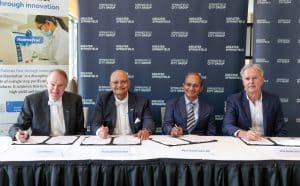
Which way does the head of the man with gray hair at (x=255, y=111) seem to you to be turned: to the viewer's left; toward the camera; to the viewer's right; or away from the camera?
toward the camera

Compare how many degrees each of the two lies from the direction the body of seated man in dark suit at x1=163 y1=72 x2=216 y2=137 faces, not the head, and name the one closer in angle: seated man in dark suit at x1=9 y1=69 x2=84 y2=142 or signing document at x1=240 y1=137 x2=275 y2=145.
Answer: the signing document

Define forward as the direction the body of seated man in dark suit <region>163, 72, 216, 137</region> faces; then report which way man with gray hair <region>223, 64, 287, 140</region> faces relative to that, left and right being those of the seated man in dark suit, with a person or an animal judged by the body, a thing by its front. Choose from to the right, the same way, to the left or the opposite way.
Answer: the same way

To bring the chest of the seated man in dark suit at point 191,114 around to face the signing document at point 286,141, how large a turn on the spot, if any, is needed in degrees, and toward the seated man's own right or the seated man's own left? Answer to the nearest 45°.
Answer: approximately 45° to the seated man's own left

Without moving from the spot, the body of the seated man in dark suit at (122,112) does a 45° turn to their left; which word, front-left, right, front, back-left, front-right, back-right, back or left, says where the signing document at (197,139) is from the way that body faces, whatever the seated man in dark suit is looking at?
front

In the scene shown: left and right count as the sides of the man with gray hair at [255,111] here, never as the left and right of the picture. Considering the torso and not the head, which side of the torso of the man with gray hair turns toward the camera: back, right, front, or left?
front

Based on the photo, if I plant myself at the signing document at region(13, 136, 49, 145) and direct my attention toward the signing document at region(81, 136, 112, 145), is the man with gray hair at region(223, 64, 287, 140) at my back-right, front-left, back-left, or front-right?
front-left

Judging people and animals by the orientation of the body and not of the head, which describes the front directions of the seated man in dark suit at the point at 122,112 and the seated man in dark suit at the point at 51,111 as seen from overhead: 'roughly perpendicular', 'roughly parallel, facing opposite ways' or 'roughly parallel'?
roughly parallel

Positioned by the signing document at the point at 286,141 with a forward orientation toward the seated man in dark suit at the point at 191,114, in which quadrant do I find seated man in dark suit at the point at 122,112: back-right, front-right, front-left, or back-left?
front-left

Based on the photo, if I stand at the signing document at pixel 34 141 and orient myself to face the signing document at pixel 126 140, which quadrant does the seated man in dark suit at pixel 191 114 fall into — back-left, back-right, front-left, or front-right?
front-left

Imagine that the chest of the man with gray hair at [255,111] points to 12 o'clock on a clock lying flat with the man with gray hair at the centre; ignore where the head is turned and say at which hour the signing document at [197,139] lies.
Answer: The signing document is roughly at 1 o'clock from the man with gray hair.

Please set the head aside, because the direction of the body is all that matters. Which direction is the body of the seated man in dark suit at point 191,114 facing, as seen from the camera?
toward the camera

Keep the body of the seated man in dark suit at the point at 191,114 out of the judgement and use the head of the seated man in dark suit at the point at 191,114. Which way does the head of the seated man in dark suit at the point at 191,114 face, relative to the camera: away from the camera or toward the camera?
toward the camera

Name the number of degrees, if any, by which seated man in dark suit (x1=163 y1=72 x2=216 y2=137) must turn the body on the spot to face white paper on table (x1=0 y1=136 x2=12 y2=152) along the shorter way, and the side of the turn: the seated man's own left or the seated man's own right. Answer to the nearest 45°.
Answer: approximately 45° to the seated man's own right

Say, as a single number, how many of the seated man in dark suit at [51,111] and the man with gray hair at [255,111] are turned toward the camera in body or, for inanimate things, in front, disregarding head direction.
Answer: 2

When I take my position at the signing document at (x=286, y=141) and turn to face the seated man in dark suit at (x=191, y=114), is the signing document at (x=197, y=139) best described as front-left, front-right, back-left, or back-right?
front-left

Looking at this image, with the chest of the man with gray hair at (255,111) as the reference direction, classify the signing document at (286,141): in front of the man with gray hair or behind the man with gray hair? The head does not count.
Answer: in front

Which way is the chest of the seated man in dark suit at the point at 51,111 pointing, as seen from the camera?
toward the camera
